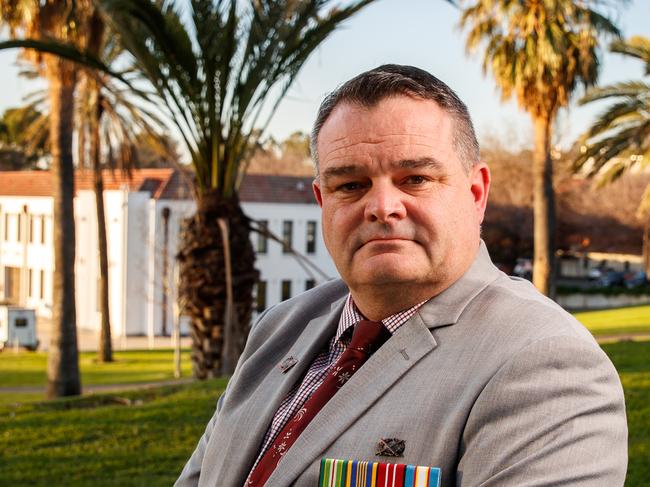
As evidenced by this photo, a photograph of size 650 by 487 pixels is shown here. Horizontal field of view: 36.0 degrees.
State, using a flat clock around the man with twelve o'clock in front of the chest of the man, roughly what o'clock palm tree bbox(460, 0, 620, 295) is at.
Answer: The palm tree is roughly at 5 o'clock from the man.

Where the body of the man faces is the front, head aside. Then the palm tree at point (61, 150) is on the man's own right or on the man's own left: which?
on the man's own right

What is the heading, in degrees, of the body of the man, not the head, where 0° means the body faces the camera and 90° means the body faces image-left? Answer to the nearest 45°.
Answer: approximately 45°

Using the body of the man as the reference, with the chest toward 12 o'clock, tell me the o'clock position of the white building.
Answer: The white building is roughly at 4 o'clock from the man.

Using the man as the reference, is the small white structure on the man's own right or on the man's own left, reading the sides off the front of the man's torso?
on the man's own right
